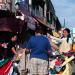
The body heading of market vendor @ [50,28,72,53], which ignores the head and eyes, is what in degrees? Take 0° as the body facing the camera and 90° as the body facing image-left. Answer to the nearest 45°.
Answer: approximately 45°

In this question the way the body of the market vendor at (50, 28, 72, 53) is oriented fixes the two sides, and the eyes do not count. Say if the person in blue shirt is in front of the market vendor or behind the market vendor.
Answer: in front

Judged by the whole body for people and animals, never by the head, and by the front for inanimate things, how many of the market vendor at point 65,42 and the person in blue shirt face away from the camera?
1

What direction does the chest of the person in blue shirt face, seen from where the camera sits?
away from the camera

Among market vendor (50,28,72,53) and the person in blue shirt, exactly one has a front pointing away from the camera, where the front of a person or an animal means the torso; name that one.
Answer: the person in blue shirt

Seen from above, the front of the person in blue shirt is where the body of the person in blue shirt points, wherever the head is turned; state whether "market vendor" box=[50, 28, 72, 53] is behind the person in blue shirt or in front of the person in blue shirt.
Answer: in front
